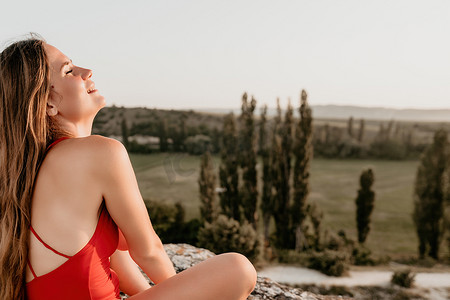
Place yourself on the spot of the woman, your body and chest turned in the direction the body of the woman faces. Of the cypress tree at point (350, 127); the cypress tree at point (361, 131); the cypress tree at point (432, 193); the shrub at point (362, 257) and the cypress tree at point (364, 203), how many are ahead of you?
5

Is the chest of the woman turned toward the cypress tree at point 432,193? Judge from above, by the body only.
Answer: yes

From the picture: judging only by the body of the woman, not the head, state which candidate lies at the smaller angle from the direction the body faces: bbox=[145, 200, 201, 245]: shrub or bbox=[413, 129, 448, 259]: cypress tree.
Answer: the cypress tree

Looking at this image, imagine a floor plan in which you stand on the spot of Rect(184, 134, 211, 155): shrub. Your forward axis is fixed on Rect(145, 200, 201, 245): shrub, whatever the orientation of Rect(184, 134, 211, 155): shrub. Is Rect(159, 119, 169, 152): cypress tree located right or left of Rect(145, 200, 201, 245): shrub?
right

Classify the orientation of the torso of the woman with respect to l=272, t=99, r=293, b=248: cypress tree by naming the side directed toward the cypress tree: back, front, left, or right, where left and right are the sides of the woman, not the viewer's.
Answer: front

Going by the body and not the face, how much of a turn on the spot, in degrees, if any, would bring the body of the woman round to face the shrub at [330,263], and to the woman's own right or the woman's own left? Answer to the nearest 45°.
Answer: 0° — they already face it

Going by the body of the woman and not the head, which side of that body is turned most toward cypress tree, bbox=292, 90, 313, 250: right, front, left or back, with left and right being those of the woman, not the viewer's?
front

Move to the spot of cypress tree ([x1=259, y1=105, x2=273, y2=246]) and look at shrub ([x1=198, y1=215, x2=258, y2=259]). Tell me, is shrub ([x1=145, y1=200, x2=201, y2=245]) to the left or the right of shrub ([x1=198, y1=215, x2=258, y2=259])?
right

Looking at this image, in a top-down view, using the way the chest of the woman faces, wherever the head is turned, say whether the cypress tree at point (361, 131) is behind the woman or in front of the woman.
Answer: in front

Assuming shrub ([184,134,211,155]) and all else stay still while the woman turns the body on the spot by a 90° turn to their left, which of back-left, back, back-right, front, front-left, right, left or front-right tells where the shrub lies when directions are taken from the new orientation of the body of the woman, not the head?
front-right

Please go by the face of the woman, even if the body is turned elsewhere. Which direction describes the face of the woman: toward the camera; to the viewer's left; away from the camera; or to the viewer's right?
to the viewer's right

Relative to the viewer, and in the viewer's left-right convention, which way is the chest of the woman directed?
facing away from the viewer and to the right of the viewer

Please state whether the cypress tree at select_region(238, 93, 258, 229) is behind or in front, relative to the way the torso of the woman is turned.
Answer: in front

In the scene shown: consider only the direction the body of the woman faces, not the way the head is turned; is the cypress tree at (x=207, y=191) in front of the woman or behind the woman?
in front

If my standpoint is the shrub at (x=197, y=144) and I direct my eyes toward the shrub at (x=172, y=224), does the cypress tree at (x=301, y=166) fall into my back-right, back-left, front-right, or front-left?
front-left

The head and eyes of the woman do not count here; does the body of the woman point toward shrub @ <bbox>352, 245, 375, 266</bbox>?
yes

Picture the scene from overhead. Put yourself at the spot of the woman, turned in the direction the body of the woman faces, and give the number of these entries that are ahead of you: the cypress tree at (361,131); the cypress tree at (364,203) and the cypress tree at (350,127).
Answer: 3
